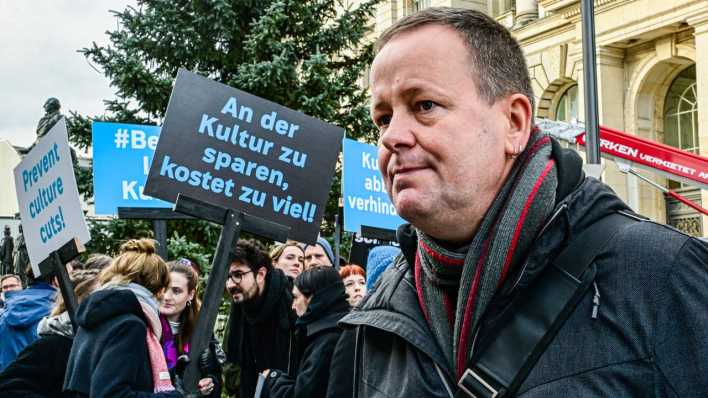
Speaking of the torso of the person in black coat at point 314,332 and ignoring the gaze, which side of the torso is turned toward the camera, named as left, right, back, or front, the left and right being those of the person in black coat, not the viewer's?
left

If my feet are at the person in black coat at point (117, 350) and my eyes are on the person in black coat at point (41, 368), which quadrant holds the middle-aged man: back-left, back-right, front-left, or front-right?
back-left

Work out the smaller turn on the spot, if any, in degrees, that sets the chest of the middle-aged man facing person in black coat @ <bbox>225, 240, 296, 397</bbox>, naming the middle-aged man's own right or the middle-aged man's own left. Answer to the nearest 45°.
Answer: approximately 90° to the middle-aged man's own right

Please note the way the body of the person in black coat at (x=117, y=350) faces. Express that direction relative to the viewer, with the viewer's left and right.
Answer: facing away from the viewer and to the right of the viewer

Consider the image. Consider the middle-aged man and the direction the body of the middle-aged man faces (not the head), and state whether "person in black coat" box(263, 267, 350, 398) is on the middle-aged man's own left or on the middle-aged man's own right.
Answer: on the middle-aged man's own right

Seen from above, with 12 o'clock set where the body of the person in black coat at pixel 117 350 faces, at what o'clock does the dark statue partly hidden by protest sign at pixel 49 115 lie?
The dark statue partly hidden by protest sign is roughly at 10 o'clock from the person in black coat.

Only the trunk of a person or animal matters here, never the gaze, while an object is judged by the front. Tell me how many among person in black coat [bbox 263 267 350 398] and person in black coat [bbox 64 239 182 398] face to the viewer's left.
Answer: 1

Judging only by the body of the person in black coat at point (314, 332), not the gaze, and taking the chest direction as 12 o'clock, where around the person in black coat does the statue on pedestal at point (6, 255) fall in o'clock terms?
The statue on pedestal is roughly at 2 o'clock from the person in black coat.

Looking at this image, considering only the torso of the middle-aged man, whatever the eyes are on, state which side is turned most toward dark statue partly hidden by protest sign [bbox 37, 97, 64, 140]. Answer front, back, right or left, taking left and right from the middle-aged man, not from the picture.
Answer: right

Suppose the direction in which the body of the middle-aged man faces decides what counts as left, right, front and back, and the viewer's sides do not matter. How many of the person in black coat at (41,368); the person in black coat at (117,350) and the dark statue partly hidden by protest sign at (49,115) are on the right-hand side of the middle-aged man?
3
